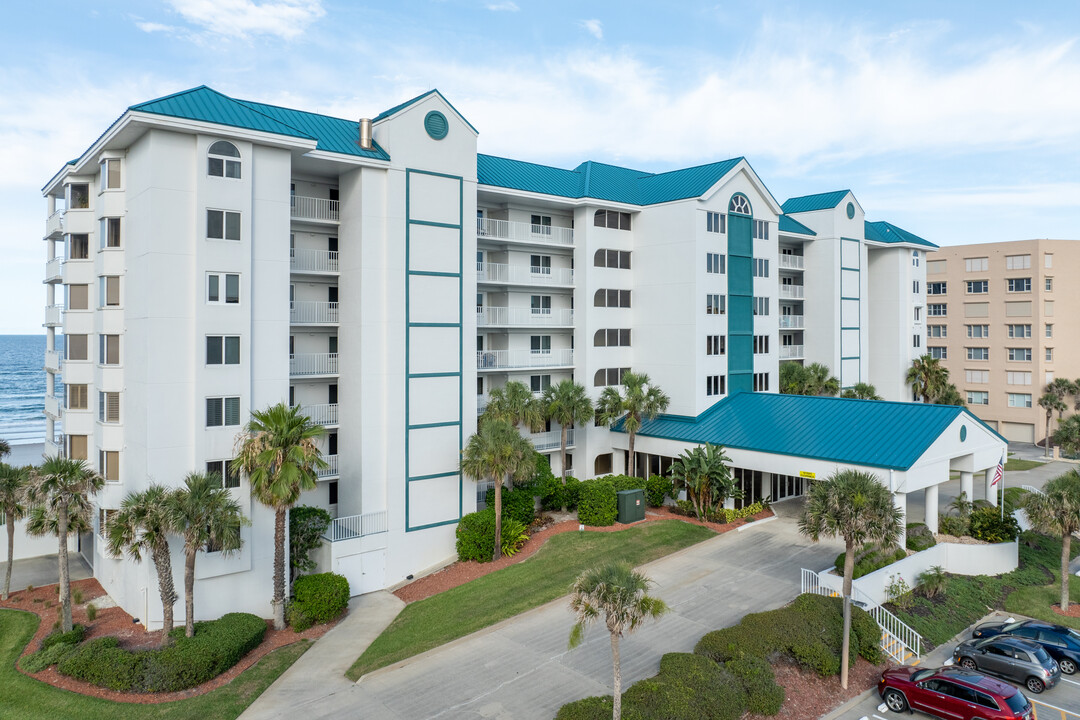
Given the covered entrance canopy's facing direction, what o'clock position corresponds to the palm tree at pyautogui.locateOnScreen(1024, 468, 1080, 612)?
The palm tree is roughly at 11 o'clock from the covered entrance canopy.

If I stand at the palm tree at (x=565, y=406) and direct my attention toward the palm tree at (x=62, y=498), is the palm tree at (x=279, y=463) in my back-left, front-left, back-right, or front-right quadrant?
front-left

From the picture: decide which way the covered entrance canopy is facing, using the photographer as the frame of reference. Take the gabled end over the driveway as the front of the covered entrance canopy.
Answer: facing the viewer and to the right of the viewer

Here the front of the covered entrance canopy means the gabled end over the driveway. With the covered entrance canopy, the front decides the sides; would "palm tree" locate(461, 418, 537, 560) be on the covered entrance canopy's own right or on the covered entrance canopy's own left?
on the covered entrance canopy's own right

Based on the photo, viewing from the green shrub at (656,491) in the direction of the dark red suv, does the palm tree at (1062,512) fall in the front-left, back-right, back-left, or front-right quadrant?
front-left

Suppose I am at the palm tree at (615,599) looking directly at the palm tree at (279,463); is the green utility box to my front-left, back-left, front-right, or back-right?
front-right

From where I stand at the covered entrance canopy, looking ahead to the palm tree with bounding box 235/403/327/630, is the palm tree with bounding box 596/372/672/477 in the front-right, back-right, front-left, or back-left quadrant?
front-right

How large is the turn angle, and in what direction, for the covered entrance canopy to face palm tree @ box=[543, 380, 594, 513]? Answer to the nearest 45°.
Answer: approximately 135° to its right

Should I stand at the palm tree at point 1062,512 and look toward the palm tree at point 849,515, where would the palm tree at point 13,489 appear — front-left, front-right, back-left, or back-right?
front-right

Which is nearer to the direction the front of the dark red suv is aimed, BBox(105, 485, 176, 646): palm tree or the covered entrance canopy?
the palm tree

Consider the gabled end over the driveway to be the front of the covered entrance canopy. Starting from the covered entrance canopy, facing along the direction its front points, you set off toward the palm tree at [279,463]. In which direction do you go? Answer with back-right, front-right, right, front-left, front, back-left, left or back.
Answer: right

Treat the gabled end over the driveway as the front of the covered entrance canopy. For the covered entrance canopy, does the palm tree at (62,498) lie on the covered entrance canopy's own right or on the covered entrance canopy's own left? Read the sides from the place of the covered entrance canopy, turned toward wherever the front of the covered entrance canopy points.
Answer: on the covered entrance canopy's own right
